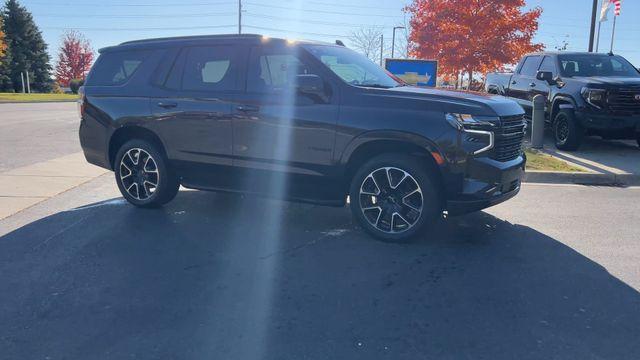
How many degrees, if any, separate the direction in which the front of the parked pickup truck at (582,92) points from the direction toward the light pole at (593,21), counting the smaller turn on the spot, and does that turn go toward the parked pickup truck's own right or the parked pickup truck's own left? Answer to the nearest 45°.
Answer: approximately 135° to the parked pickup truck's own left

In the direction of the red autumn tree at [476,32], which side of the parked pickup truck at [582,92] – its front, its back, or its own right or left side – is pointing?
back

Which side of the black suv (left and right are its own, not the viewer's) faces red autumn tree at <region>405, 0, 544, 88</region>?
left

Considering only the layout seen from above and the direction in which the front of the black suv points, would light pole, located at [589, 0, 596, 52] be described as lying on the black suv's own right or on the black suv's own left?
on the black suv's own left
